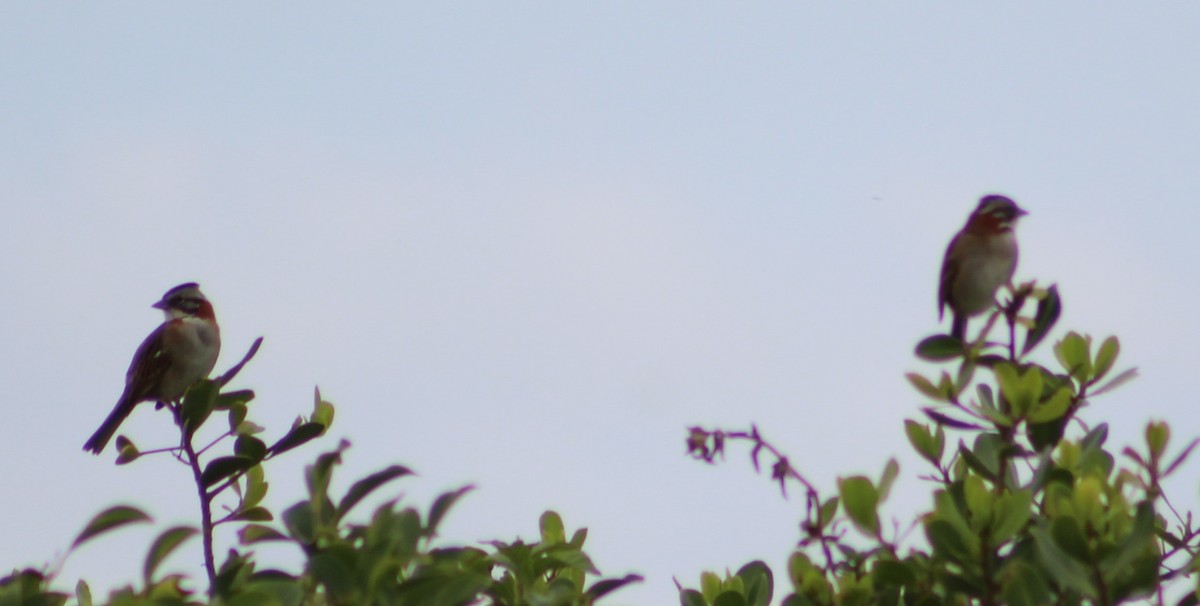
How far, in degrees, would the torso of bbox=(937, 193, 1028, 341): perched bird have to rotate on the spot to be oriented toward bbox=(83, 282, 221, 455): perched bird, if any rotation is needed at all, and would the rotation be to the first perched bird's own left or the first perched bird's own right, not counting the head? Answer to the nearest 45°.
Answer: approximately 135° to the first perched bird's own right

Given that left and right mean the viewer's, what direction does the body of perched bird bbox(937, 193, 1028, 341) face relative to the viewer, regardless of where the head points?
facing the viewer and to the right of the viewer
